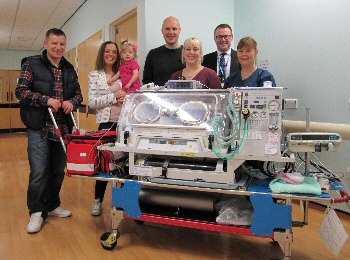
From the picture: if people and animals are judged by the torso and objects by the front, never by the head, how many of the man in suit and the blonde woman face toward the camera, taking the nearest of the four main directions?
2

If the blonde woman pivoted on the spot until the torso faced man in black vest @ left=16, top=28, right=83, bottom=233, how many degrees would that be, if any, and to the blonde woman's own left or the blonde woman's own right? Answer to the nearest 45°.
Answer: approximately 90° to the blonde woman's own right

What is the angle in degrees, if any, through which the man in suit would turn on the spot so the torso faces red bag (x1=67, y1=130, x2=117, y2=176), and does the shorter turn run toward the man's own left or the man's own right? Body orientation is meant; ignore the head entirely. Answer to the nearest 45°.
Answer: approximately 45° to the man's own right

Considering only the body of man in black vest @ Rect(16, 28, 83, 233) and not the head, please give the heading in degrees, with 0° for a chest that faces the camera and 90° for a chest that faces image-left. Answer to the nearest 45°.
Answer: approximately 315°

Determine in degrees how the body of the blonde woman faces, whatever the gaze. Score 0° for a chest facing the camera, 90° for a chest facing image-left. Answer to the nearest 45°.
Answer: approximately 0°

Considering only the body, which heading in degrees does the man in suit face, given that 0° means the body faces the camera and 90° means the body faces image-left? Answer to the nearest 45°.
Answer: approximately 0°

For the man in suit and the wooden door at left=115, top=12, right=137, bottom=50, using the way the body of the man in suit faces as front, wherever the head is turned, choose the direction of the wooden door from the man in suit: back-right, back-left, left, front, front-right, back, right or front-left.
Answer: back-right
